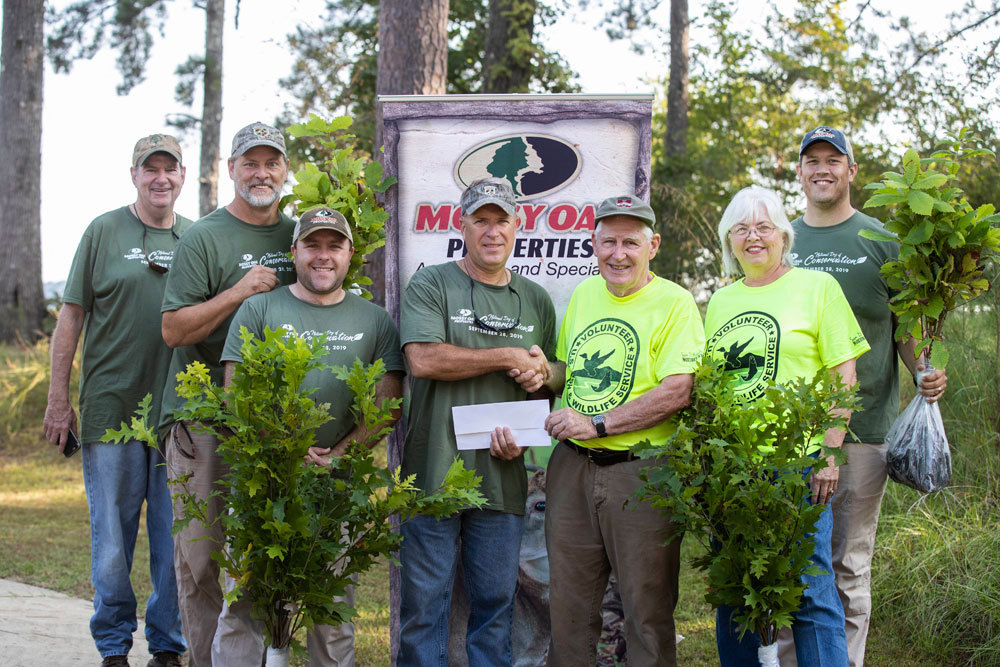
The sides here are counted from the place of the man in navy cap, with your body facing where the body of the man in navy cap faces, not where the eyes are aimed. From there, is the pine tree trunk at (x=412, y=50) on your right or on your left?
on your right

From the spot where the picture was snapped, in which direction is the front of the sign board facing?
facing the viewer

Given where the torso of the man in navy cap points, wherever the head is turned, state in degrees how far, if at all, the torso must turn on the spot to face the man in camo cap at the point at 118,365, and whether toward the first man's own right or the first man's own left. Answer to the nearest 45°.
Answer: approximately 90° to the first man's own right

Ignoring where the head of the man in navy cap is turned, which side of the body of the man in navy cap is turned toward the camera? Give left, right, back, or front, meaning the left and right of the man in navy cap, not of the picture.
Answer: front

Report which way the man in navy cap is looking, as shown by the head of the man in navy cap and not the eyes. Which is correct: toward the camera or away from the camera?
toward the camera

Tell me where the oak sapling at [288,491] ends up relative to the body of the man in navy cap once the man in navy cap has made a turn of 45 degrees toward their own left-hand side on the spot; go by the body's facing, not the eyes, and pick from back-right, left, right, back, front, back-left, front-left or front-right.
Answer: right

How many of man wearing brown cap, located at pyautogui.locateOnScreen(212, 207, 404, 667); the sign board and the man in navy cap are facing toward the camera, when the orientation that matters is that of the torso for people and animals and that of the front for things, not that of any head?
3

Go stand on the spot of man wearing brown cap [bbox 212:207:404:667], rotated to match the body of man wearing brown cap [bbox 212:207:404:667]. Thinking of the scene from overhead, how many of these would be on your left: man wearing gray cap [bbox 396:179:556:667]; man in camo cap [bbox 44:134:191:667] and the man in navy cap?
2

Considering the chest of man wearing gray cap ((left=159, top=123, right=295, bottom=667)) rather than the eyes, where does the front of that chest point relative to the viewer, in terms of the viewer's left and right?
facing the viewer and to the right of the viewer

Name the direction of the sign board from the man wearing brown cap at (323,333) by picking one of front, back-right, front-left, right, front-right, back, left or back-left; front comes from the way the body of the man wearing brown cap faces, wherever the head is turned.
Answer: back-left

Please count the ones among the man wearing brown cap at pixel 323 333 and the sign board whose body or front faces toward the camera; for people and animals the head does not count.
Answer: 2

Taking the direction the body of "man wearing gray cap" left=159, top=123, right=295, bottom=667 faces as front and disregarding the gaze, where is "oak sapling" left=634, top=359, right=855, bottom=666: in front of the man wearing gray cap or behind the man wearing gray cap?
in front

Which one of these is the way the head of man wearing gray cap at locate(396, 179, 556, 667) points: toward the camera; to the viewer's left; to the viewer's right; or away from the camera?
toward the camera
